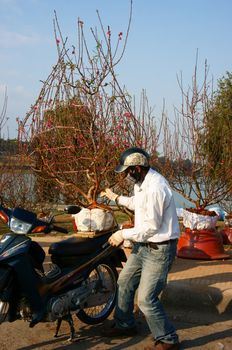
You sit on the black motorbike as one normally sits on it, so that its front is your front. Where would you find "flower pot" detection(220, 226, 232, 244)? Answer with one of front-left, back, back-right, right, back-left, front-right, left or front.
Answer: back

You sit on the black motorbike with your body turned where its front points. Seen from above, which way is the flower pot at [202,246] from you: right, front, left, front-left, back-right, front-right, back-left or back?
back

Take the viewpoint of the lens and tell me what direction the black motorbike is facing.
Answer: facing the viewer and to the left of the viewer

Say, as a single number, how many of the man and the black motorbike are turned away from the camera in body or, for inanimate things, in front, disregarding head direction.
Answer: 0

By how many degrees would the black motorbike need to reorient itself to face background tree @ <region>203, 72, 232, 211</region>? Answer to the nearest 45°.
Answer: approximately 180°

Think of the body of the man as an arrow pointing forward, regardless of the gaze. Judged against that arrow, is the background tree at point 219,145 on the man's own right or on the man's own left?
on the man's own right

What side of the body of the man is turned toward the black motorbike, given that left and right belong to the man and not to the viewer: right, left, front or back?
front

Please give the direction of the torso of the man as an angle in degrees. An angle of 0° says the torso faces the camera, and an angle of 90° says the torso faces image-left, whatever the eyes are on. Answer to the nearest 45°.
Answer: approximately 90°

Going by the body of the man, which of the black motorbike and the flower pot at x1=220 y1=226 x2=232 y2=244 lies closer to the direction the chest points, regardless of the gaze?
the black motorbike
